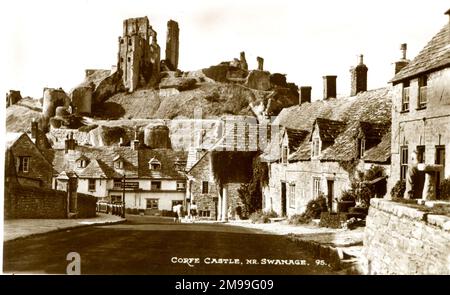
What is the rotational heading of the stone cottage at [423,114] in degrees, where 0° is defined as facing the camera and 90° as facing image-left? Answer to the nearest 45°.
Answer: approximately 45°

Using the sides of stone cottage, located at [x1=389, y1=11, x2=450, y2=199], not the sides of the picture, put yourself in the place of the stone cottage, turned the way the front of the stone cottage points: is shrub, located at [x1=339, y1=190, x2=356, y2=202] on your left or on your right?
on your right

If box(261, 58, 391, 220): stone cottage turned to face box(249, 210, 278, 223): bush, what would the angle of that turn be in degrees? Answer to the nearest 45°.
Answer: approximately 90° to its right

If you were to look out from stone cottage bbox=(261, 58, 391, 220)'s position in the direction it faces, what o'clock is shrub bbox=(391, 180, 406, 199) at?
The shrub is roughly at 10 o'clock from the stone cottage.

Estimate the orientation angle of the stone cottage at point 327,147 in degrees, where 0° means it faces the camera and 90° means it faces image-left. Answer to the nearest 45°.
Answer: approximately 45°
